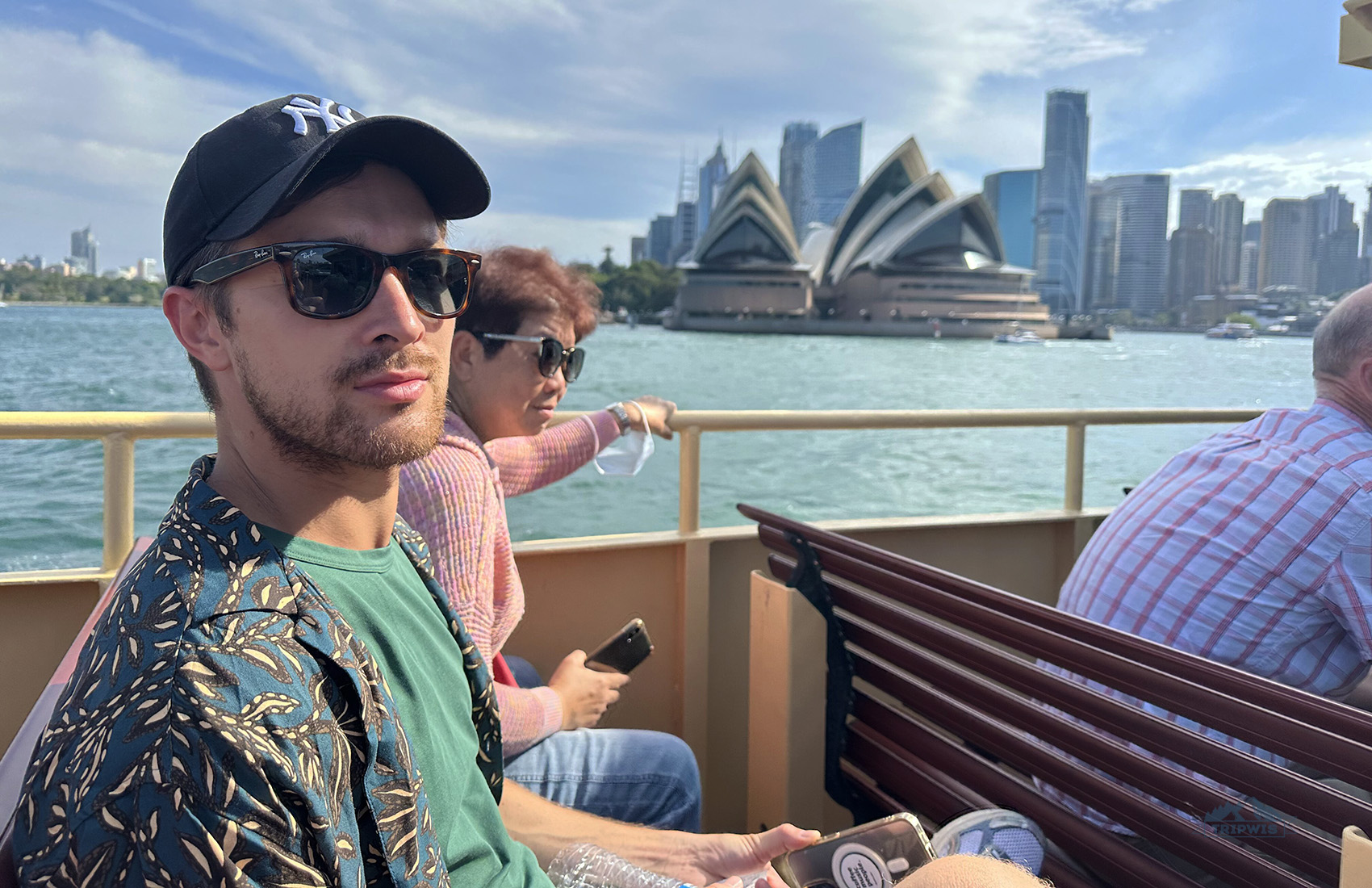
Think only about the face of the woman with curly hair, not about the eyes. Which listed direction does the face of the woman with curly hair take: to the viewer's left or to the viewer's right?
to the viewer's right

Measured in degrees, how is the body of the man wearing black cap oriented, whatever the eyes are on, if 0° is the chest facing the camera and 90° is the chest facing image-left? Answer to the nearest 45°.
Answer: approximately 315°

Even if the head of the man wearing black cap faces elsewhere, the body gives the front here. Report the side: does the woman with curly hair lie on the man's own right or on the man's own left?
on the man's own left

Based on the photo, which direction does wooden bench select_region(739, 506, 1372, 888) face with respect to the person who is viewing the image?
facing away from the viewer and to the right of the viewer

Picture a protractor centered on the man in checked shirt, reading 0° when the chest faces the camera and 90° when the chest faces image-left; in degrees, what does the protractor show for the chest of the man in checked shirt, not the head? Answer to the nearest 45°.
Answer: approximately 225°

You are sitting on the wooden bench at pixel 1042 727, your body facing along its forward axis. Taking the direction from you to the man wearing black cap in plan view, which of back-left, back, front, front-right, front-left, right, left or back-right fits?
back

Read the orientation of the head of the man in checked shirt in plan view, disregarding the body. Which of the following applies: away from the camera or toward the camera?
away from the camera
